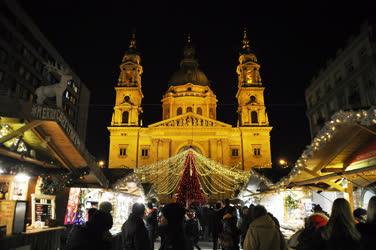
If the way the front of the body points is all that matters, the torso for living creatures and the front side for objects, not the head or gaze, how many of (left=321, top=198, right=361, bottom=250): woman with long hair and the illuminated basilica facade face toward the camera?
1

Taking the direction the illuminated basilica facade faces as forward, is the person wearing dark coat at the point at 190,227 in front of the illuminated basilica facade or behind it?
in front

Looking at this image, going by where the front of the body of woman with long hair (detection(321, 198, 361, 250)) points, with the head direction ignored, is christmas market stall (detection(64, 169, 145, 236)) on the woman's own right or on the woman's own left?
on the woman's own left

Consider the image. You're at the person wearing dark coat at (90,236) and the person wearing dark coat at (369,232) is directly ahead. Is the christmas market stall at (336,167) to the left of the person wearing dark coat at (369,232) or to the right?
left

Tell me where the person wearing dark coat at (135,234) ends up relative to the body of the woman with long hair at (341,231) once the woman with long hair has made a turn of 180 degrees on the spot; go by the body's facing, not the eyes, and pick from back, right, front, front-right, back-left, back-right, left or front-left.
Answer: right

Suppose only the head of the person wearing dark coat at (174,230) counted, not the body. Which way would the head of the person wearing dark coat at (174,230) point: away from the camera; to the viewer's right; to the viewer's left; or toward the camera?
away from the camera

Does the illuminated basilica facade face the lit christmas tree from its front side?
yes

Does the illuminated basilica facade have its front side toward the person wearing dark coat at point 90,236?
yes

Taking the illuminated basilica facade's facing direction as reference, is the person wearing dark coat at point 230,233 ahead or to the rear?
ahead

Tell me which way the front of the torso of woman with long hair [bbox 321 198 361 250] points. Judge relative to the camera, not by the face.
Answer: away from the camera

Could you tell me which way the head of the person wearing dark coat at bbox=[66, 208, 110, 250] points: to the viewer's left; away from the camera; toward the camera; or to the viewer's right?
away from the camera

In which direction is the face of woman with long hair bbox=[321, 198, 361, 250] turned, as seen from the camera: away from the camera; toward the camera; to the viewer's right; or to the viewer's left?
away from the camera
